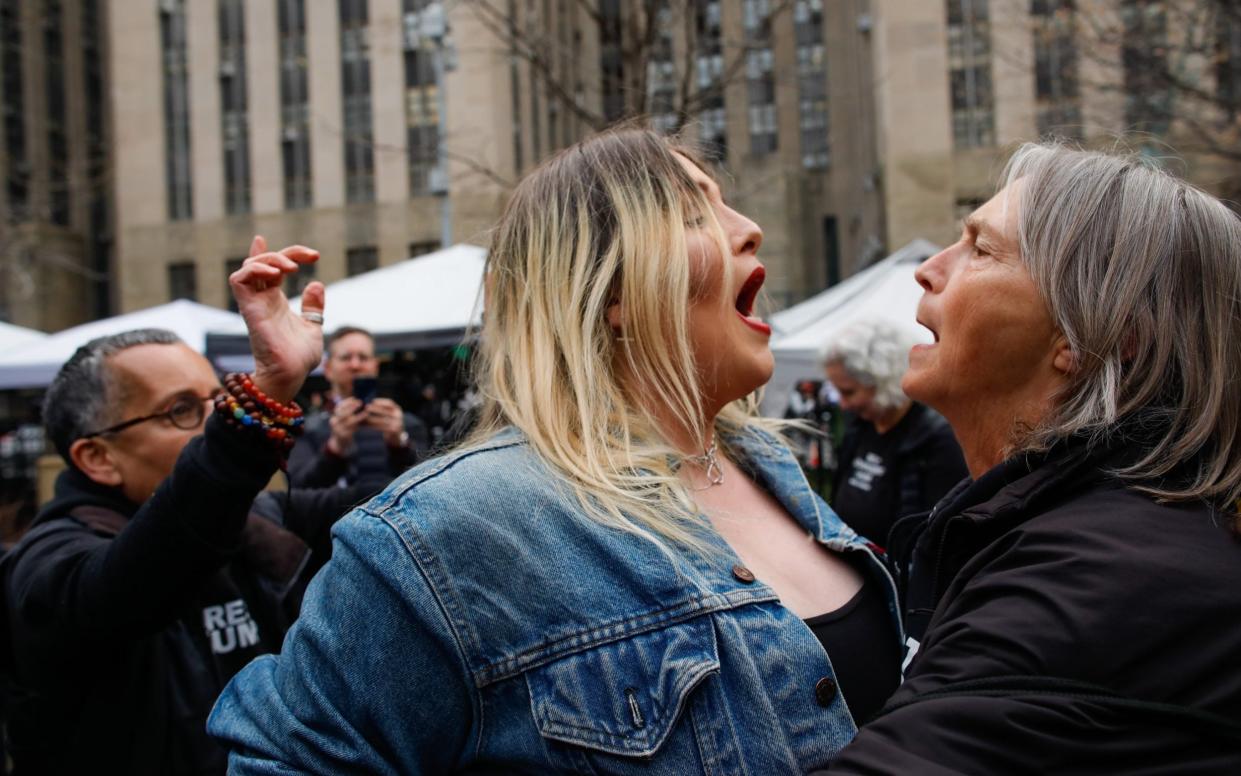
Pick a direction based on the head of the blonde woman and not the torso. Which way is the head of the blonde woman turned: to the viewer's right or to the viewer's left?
to the viewer's right

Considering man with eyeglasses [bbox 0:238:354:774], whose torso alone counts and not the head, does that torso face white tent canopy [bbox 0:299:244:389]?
no

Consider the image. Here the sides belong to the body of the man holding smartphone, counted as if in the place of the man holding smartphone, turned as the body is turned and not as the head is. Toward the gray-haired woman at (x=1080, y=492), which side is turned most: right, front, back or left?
front

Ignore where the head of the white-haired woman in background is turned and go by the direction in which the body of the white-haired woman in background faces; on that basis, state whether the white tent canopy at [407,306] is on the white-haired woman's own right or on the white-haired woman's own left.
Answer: on the white-haired woman's own right

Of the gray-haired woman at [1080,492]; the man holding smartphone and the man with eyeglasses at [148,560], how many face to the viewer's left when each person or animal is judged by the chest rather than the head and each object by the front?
1

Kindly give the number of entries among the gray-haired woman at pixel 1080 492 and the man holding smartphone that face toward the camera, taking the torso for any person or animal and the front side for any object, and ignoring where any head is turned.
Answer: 1

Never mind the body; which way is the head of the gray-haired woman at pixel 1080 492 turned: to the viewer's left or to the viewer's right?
to the viewer's left

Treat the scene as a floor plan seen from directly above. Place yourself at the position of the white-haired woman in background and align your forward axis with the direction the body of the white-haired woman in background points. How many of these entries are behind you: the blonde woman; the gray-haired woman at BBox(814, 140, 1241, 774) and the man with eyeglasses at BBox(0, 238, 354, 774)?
0

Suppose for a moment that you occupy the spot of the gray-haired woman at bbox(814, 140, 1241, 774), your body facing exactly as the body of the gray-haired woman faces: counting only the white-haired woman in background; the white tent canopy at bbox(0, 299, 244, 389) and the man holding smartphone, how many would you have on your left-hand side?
0

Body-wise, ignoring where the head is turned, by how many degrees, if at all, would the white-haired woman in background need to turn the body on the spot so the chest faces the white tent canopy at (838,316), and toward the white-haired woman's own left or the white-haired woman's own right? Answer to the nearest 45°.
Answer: approximately 135° to the white-haired woman's own right

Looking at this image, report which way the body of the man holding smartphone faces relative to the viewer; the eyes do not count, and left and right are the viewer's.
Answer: facing the viewer

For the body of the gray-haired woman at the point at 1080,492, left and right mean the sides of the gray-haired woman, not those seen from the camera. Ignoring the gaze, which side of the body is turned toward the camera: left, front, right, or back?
left

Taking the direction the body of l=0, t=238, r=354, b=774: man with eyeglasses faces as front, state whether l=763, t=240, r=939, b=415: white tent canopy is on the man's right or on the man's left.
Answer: on the man's left

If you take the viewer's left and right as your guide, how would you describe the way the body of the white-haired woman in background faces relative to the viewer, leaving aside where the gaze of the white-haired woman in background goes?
facing the viewer and to the left of the viewer

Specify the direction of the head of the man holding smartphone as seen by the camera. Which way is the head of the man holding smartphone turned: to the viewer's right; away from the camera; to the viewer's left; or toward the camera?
toward the camera
